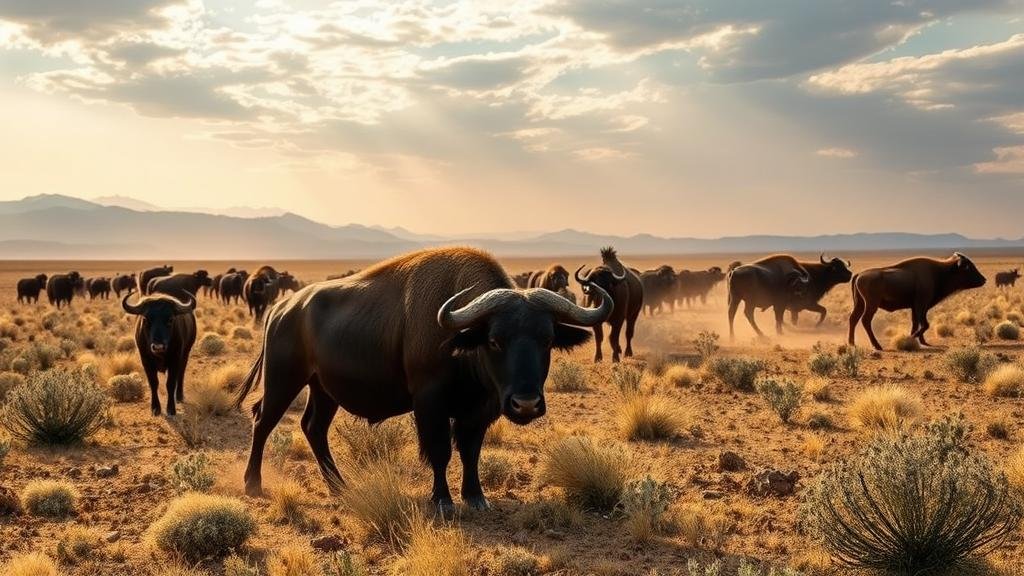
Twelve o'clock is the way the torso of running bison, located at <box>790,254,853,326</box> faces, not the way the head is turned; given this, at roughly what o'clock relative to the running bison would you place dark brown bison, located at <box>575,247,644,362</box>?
The dark brown bison is roughly at 4 o'clock from the running bison.

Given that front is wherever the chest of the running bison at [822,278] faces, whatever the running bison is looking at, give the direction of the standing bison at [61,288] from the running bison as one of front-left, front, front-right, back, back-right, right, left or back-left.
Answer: back

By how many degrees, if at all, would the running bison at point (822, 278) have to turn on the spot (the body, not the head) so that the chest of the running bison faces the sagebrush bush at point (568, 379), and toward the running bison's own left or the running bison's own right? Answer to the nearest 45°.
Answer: approximately 90° to the running bison's own right

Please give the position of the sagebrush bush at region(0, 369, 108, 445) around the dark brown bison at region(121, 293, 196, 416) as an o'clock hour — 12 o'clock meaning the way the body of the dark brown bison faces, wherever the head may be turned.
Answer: The sagebrush bush is roughly at 1 o'clock from the dark brown bison.

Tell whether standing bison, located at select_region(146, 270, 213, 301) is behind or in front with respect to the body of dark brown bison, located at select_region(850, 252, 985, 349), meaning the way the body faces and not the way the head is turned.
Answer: behind

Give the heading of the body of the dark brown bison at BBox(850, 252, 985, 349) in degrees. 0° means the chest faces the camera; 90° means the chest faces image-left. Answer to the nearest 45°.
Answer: approximately 270°

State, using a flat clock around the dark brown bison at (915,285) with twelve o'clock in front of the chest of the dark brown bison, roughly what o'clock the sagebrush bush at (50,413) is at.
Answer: The sagebrush bush is roughly at 4 o'clock from the dark brown bison.

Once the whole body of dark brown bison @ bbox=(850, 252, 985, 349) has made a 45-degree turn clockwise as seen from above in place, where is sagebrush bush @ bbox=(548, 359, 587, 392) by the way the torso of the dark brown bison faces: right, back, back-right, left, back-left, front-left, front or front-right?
right

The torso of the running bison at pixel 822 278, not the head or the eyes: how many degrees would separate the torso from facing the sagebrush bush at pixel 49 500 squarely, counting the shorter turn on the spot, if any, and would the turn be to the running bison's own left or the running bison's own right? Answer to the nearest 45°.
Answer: approximately 90° to the running bison's own right

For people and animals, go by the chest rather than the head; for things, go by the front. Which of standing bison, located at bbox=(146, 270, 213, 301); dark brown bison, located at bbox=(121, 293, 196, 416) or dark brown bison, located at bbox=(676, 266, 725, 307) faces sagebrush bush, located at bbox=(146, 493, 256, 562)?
dark brown bison, located at bbox=(121, 293, 196, 416)

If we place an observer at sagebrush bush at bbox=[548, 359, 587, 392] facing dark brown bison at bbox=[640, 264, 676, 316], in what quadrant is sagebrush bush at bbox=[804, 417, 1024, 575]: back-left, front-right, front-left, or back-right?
back-right

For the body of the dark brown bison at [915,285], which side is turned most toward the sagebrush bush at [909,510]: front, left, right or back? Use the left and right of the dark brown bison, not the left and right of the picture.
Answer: right

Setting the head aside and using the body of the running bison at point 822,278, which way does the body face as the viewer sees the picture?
to the viewer's right
